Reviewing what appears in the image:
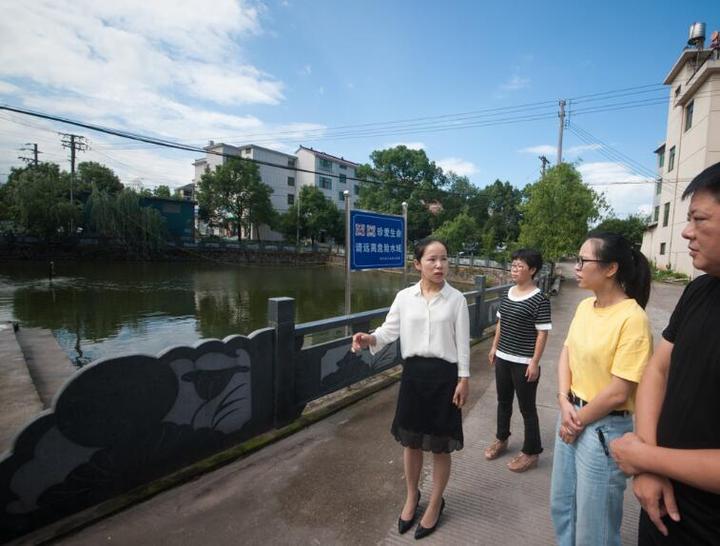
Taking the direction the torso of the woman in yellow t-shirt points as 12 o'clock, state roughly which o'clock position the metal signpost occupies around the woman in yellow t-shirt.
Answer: The metal signpost is roughly at 3 o'clock from the woman in yellow t-shirt.

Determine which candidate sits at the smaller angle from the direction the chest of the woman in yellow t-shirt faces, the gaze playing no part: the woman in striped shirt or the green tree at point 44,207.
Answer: the green tree

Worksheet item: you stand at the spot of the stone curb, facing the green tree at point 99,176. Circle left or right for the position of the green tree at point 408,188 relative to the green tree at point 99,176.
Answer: right

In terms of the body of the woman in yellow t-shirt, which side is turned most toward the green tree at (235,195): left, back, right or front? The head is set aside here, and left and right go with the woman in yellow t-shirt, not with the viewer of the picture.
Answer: right

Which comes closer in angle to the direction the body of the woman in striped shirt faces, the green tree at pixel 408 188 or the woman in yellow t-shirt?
the woman in yellow t-shirt

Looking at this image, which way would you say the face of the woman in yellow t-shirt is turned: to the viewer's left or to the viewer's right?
to the viewer's left

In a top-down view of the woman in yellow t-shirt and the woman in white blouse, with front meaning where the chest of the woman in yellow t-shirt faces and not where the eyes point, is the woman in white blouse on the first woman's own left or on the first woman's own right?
on the first woman's own right

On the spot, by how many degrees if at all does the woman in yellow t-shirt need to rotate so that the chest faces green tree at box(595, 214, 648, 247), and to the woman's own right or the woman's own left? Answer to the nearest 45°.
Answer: approximately 135° to the woman's own right

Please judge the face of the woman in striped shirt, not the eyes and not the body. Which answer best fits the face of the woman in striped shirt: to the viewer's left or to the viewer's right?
to the viewer's left

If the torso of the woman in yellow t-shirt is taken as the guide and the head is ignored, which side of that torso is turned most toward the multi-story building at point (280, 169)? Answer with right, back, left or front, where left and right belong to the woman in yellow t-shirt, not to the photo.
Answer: right

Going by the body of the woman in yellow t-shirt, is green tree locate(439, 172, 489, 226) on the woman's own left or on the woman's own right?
on the woman's own right

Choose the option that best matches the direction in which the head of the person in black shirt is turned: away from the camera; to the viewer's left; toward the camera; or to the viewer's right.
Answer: to the viewer's left

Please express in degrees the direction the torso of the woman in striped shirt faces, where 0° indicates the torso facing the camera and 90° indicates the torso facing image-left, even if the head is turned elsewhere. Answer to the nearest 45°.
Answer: approximately 45°

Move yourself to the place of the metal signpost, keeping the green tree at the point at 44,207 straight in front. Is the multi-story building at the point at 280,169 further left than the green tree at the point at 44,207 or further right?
right
